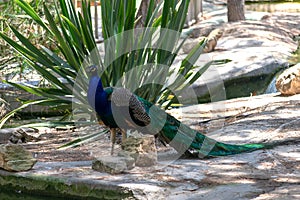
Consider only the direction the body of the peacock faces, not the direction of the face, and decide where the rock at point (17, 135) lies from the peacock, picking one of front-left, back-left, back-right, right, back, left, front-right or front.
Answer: front-right

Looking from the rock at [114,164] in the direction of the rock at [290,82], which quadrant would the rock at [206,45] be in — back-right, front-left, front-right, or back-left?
front-left

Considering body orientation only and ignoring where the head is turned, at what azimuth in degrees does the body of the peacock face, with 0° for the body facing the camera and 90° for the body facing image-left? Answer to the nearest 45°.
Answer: approximately 90°

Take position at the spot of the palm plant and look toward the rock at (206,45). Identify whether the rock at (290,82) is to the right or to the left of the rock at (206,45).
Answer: right

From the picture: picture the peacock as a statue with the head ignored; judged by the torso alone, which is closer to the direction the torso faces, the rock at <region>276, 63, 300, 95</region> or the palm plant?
the palm plant
